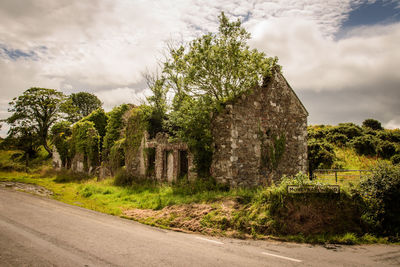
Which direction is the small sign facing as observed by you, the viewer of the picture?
facing the viewer

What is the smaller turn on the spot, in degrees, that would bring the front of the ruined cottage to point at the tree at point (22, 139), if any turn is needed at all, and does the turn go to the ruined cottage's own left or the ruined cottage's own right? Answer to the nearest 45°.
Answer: approximately 90° to the ruined cottage's own right

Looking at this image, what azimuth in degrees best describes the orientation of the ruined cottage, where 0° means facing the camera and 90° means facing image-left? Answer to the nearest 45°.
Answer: approximately 45°

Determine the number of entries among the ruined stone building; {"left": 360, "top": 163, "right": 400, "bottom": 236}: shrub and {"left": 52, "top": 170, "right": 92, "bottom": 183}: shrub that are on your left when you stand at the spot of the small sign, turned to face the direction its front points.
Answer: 1

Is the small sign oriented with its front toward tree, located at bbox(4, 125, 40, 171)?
no

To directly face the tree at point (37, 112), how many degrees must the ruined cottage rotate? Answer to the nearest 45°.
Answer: approximately 90° to its right

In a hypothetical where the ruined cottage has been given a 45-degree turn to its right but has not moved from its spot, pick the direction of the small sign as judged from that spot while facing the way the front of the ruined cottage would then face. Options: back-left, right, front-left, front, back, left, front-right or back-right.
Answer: left

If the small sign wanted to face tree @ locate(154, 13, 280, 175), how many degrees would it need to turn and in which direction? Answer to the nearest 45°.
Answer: approximately 135° to its right

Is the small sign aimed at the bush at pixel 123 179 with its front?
no

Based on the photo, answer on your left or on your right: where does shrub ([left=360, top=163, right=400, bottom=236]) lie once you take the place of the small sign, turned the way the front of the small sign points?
on your left

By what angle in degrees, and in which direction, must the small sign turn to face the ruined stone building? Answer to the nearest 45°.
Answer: approximately 135° to its right
